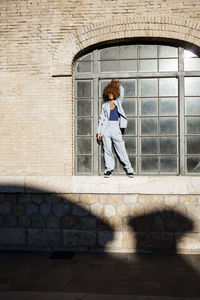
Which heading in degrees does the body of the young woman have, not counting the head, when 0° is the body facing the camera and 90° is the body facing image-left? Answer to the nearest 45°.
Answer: approximately 0°
